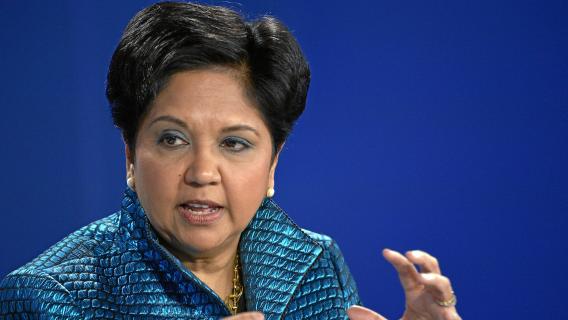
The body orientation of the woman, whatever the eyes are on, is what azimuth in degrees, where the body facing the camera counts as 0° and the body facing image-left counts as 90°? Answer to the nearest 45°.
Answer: approximately 315°
